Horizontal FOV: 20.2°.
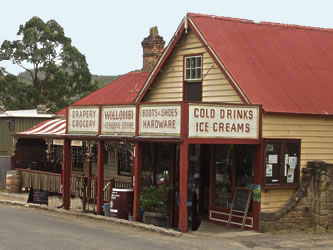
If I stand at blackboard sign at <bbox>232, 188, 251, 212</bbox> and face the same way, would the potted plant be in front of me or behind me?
in front

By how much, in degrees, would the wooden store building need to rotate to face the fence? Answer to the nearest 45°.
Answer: approximately 90° to its right

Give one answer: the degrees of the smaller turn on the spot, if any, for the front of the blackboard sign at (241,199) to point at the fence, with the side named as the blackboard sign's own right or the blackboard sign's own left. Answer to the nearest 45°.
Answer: approximately 90° to the blackboard sign's own right

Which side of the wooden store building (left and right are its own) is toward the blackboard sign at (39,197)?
right

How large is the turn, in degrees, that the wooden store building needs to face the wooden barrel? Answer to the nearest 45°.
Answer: approximately 90° to its right

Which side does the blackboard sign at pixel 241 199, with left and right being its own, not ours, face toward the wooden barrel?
right
